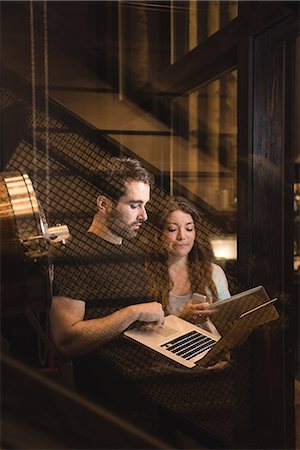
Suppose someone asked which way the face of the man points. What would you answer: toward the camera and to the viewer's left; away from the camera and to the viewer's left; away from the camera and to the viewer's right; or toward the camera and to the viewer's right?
toward the camera and to the viewer's right

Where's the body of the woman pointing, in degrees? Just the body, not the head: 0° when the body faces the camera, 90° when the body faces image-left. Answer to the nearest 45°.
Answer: approximately 0°

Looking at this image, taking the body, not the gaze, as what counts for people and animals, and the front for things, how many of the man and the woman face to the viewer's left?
0
